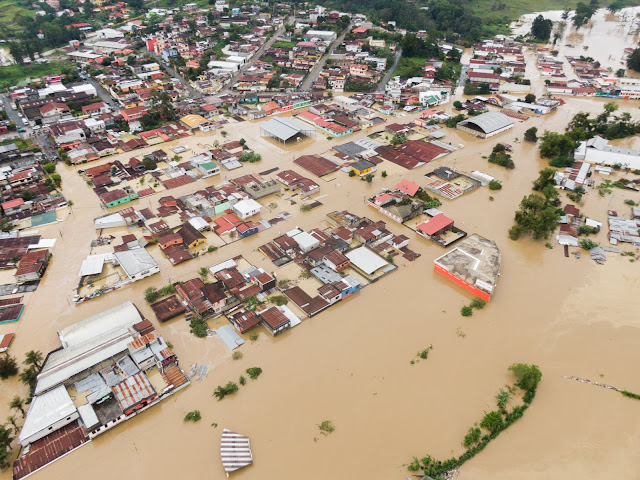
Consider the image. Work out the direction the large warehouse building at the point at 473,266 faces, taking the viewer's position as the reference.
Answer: facing the viewer and to the left of the viewer

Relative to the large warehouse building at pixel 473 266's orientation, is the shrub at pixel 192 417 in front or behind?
in front

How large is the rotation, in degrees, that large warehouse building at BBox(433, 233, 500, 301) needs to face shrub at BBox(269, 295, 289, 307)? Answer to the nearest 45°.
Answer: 0° — it already faces it

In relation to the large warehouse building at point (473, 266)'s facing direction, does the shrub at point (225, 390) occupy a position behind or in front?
in front

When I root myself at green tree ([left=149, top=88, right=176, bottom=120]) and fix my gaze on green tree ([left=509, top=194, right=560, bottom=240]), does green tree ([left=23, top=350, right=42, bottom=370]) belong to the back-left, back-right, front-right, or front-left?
front-right

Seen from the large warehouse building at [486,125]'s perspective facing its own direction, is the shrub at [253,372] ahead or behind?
ahead

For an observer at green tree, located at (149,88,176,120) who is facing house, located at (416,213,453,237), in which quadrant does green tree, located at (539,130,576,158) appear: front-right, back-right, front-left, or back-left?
front-left

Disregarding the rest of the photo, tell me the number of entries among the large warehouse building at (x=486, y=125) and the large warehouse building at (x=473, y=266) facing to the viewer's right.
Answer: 0

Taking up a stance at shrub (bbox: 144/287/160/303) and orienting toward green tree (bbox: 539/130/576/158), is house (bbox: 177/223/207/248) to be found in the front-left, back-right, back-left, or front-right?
front-left

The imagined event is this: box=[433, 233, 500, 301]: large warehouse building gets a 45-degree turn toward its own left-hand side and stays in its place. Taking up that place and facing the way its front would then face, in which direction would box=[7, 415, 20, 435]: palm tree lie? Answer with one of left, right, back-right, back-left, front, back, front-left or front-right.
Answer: front-right
